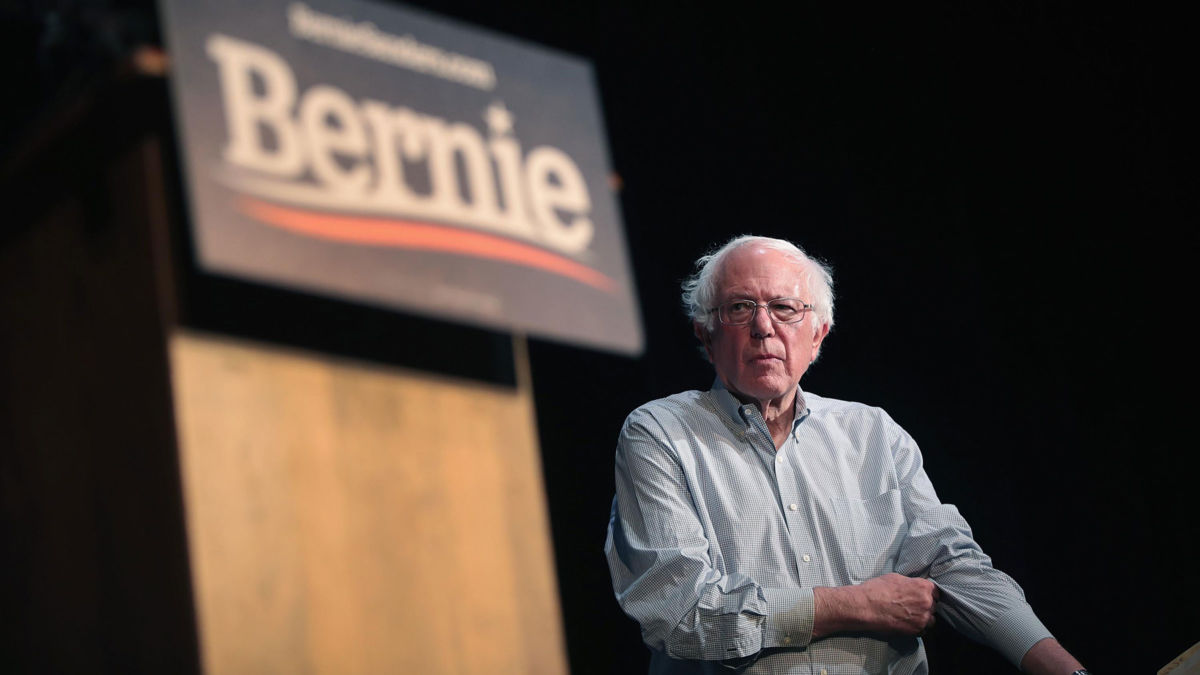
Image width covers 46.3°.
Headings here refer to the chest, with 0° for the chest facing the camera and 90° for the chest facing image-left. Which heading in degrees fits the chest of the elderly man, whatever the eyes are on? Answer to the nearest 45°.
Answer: approximately 0°

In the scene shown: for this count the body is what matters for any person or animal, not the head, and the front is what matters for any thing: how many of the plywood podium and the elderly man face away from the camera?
0
